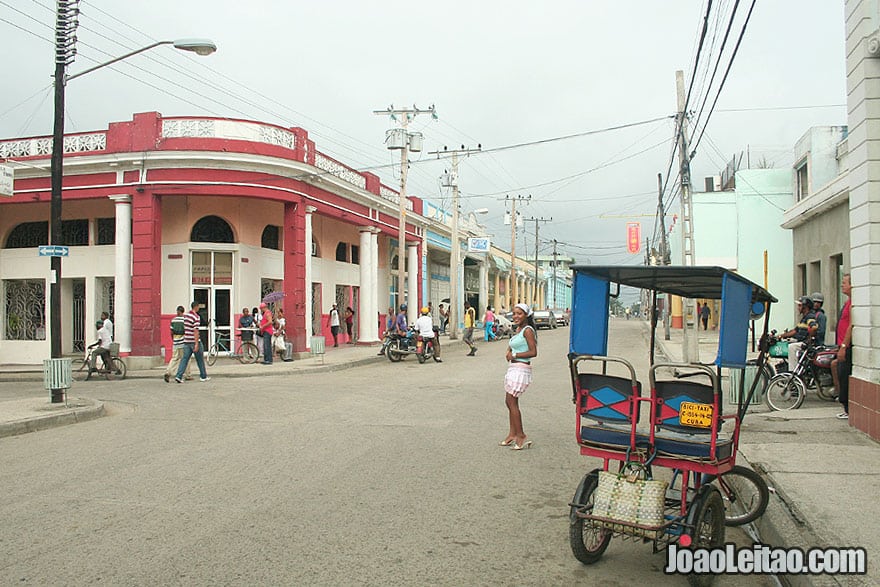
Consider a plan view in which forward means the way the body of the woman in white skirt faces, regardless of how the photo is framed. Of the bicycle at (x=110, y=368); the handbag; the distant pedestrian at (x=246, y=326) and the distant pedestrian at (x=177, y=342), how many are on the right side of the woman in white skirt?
3

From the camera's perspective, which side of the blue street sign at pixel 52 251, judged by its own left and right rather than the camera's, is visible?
front

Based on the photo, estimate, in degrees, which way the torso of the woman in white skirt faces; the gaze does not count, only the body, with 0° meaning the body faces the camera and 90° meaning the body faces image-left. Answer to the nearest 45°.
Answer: approximately 45°

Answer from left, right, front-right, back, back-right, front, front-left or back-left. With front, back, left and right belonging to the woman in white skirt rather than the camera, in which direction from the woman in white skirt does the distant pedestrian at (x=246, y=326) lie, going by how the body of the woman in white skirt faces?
right

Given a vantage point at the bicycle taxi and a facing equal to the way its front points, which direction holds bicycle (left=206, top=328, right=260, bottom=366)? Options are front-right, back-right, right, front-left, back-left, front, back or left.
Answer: left

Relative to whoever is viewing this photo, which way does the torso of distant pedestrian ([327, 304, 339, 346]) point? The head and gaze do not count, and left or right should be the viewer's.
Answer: facing the viewer

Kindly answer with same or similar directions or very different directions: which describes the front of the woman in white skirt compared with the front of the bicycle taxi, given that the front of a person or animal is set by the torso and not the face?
very different directions

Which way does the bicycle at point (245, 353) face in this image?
to the viewer's left

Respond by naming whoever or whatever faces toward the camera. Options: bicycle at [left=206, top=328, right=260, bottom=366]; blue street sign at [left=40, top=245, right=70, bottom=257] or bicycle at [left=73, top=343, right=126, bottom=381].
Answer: the blue street sign

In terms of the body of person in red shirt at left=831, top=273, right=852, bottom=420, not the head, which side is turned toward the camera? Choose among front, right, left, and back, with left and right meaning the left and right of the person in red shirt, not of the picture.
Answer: left

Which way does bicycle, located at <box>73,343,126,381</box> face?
to the viewer's left

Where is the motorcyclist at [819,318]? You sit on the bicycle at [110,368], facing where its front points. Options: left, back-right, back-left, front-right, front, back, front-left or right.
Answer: back-left
